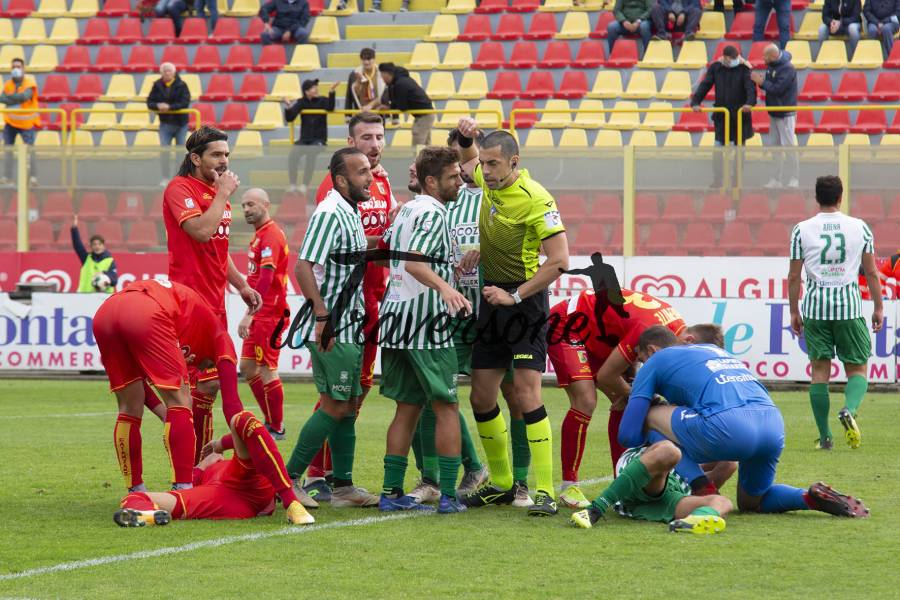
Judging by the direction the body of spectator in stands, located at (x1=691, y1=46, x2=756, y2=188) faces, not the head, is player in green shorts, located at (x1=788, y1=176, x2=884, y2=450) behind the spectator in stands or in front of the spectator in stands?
in front

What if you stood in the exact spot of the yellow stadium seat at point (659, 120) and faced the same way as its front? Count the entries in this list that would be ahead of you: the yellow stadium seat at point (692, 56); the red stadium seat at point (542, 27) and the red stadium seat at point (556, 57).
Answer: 0

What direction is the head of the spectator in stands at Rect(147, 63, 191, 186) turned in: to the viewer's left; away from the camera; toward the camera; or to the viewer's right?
toward the camera

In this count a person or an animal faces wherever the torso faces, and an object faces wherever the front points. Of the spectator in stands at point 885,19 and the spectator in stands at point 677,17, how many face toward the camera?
2

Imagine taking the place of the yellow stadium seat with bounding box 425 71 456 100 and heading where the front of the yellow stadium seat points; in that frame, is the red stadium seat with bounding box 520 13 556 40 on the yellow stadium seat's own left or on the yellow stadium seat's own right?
on the yellow stadium seat's own left

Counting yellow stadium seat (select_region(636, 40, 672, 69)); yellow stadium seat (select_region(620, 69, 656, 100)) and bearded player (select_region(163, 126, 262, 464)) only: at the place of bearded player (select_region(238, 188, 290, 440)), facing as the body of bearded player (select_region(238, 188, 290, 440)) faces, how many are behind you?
2

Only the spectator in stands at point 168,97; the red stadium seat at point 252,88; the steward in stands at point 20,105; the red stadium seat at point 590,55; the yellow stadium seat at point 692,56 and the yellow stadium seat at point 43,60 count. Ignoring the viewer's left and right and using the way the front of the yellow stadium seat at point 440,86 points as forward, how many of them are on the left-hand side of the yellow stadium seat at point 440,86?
2

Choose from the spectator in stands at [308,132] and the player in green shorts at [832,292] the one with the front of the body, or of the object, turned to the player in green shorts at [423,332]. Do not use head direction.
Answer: the spectator in stands

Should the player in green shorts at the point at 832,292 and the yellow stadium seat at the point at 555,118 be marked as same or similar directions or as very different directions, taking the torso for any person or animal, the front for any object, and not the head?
very different directions

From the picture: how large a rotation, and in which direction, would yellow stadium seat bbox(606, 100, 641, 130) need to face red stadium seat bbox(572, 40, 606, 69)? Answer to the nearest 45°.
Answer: approximately 180°

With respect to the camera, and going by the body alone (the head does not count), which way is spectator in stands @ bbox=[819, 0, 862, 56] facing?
toward the camera

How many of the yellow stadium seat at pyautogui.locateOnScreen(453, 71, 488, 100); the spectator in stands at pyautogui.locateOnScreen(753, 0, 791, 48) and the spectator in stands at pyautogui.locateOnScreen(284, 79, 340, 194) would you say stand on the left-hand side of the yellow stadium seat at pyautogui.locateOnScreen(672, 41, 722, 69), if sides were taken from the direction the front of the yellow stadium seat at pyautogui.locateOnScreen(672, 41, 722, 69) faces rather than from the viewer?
1

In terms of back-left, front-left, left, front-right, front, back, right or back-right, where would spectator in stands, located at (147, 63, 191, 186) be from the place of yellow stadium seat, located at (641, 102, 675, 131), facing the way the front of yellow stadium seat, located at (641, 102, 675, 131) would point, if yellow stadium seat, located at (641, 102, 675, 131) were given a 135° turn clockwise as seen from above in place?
front-left

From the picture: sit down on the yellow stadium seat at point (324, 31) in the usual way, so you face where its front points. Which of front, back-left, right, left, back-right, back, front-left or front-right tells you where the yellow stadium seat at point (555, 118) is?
front-left

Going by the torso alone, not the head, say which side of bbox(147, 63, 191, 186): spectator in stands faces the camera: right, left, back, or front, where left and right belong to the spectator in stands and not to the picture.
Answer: front

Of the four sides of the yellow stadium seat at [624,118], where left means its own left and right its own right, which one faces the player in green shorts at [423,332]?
front

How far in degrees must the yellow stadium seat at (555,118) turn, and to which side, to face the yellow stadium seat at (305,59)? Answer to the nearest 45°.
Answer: approximately 135° to its right

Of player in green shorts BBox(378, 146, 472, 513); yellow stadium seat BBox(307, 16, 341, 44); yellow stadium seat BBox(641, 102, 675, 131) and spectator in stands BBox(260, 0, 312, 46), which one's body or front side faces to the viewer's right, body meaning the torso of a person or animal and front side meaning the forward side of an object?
the player in green shorts

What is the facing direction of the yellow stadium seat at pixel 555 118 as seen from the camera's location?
facing the viewer

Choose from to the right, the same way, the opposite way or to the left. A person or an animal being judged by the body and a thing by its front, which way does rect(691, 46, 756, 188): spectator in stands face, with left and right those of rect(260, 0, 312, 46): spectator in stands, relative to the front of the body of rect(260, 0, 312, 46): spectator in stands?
the same way

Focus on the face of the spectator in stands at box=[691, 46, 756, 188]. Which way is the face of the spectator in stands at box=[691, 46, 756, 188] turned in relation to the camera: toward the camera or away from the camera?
toward the camera
